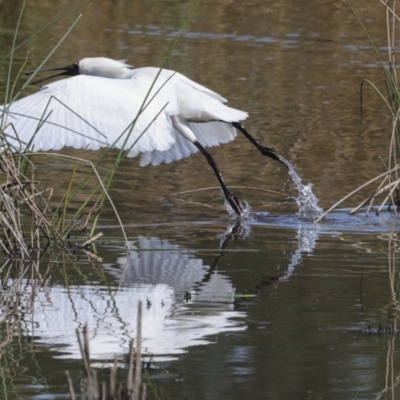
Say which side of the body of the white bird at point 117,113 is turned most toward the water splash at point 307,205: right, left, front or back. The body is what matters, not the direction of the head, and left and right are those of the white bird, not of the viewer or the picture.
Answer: back

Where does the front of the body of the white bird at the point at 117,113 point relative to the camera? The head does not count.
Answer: to the viewer's left

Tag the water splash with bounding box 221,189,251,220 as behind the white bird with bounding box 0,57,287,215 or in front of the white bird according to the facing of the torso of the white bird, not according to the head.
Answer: behind
